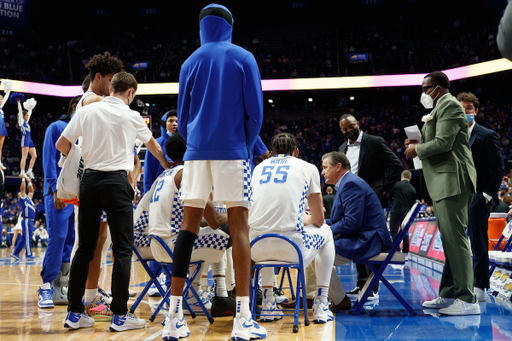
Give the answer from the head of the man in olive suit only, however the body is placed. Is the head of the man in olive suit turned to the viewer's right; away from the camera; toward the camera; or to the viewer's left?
to the viewer's left

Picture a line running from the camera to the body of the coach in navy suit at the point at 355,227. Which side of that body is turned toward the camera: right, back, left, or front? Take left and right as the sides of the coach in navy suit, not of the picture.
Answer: left

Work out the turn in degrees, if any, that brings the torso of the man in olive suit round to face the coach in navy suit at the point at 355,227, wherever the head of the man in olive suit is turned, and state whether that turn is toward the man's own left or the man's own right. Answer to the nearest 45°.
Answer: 0° — they already face them

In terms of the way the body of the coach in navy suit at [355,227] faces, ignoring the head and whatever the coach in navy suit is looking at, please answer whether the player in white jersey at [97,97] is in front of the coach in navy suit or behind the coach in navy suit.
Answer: in front

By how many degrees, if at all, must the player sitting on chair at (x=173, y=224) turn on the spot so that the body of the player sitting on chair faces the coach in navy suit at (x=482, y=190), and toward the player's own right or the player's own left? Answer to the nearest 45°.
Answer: approximately 45° to the player's own right

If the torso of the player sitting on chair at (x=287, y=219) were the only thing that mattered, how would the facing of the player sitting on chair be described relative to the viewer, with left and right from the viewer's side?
facing away from the viewer

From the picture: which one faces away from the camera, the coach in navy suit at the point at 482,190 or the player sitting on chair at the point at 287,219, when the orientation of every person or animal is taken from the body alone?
the player sitting on chair

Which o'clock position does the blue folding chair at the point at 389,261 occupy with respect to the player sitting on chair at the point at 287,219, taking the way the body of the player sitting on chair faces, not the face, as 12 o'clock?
The blue folding chair is roughly at 2 o'clock from the player sitting on chair.

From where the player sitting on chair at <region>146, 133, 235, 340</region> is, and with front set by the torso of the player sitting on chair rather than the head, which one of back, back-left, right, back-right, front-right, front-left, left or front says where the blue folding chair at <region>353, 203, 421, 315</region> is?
front-right

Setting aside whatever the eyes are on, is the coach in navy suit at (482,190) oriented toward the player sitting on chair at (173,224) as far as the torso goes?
yes

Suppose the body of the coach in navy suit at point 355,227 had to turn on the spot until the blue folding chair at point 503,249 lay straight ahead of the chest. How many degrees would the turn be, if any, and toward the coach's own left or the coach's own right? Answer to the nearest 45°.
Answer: approximately 135° to the coach's own right

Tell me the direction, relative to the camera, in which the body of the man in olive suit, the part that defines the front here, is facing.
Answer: to the viewer's left

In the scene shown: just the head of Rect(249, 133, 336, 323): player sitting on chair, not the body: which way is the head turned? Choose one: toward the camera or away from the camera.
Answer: away from the camera

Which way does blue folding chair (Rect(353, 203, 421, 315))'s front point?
to the viewer's left

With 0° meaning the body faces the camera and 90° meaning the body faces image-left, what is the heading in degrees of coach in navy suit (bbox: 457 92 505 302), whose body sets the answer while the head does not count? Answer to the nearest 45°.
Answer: approximately 45°
